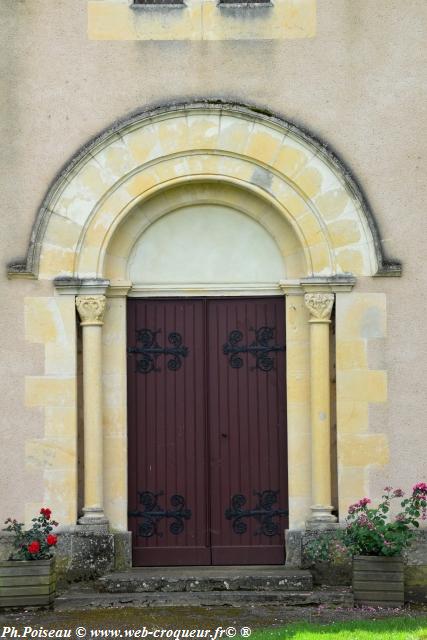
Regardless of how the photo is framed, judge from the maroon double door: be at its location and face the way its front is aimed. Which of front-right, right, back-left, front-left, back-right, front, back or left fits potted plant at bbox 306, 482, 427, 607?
front-left

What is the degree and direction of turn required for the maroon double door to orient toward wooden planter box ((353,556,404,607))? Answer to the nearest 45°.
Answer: approximately 45° to its left

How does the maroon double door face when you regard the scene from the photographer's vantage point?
facing the viewer
